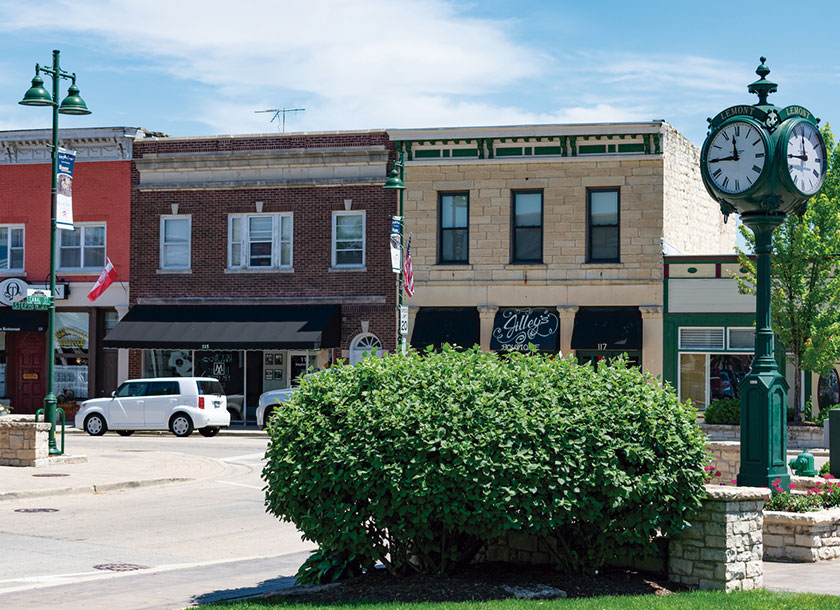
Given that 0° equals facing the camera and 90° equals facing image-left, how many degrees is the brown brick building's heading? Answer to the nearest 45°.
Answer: approximately 0°

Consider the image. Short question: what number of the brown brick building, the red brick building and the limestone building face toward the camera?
3

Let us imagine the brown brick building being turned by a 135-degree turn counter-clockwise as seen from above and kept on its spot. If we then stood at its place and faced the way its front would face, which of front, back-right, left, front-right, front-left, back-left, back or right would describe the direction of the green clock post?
back-right

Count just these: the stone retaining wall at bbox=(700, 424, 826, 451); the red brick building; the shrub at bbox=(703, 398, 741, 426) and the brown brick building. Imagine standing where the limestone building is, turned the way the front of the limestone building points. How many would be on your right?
2

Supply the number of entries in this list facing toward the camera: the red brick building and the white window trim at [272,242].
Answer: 2

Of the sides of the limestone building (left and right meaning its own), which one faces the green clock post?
front

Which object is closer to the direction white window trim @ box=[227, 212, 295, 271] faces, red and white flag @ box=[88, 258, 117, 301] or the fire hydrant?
the fire hydrant

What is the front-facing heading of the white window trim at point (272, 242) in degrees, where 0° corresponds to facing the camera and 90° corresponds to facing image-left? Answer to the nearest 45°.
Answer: approximately 0°
